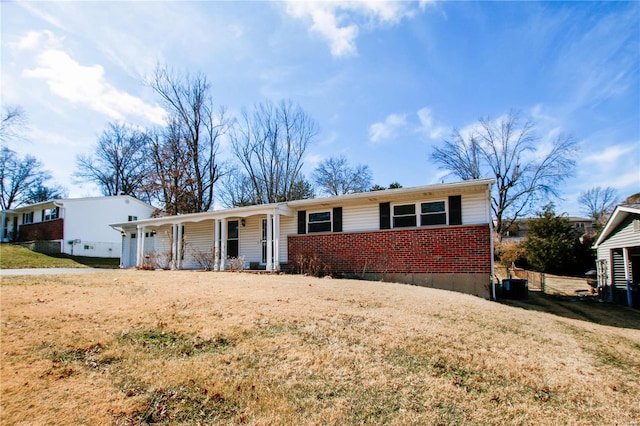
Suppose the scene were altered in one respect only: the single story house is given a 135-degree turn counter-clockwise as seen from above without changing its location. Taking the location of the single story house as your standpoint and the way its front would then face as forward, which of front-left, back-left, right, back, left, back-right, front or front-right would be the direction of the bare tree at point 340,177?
left

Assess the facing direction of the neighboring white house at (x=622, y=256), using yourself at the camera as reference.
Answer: facing the viewer and to the left of the viewer

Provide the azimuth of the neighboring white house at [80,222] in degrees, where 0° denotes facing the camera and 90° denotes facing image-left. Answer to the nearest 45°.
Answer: approximately 45°

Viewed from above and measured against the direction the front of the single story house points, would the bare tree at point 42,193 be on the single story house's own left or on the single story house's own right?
on the single story house's own right

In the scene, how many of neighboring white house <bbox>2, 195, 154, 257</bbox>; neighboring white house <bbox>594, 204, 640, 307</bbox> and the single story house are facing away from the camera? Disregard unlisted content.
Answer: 0

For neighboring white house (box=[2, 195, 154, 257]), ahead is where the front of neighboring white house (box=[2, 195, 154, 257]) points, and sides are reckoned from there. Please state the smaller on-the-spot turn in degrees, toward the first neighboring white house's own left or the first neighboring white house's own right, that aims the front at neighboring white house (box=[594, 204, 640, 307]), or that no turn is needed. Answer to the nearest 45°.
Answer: approximately 90° to the first neighboring white house's own left

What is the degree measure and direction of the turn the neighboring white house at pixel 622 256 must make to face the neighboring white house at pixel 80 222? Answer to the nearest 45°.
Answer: approximately 45° to its right

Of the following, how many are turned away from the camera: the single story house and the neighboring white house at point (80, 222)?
0

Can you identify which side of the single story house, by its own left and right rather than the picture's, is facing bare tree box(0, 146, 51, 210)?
right

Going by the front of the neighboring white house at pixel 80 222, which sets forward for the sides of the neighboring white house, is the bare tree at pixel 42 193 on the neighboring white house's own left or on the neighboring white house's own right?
on the neighboring white house's own right

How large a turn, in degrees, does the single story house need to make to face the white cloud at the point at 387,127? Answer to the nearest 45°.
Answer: approximately 135° to its right

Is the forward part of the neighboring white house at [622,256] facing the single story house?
no
